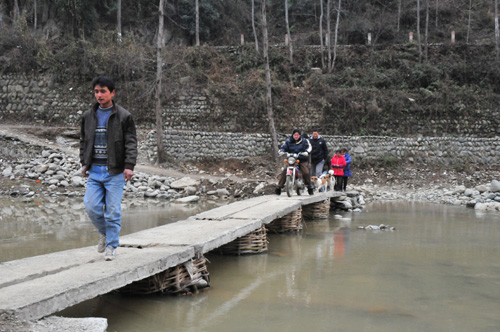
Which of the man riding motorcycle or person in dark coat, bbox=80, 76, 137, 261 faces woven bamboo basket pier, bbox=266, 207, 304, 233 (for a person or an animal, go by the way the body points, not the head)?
the man riding motorcycle

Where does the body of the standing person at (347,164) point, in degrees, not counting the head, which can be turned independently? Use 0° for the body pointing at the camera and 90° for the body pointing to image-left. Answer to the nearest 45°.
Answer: approximately 45°

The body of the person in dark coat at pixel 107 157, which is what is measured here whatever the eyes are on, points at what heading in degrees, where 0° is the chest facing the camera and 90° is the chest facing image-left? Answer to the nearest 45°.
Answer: approximately 45°
